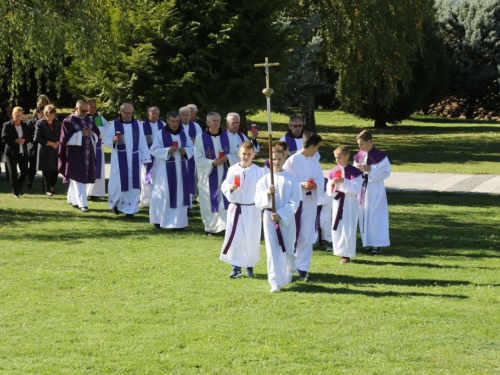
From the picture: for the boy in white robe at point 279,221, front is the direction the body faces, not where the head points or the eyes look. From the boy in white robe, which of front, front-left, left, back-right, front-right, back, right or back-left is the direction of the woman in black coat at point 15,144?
back-right

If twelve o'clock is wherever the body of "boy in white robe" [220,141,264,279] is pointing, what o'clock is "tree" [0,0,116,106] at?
The tree is roughly at 5 o'clock from the boy in white robe.

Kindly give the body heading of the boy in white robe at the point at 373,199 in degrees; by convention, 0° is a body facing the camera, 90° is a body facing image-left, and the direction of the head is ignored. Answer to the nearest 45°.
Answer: approximately 45°

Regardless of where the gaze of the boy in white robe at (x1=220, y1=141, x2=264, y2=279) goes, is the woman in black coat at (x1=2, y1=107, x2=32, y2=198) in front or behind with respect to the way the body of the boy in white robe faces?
behind

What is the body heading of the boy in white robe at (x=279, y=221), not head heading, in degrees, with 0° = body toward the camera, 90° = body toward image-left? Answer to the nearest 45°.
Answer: approximately 0°

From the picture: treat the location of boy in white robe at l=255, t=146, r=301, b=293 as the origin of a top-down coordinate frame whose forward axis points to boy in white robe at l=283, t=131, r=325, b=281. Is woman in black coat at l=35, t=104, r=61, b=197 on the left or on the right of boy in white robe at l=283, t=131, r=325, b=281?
left

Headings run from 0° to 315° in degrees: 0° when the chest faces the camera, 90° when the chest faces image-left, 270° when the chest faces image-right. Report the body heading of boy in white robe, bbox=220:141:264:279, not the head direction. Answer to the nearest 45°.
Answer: approximately 0°

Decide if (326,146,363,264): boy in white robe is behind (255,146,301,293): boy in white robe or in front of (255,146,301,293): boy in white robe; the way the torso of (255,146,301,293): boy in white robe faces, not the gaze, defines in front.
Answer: behind

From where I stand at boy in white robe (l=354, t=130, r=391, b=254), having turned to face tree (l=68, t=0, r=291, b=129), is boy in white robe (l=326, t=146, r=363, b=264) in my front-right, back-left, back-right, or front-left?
back-left

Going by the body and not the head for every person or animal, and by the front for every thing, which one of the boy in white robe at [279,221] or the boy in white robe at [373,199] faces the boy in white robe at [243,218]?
the boy in white robe at [373,199]

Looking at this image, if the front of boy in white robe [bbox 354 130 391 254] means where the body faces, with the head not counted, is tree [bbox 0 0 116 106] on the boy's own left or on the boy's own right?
on the boy's own right
